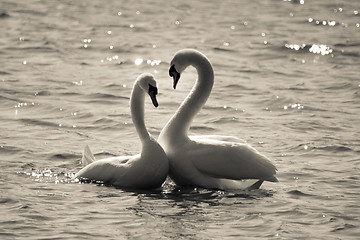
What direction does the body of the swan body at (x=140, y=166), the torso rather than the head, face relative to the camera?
to the viewer's right

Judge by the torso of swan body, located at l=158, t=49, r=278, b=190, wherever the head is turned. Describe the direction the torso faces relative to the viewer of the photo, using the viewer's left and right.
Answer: facing to the left of the viewer

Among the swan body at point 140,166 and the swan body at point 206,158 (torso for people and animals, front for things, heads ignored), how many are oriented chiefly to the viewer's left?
1

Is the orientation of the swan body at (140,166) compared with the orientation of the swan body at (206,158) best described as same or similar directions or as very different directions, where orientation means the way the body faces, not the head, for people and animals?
very different directions

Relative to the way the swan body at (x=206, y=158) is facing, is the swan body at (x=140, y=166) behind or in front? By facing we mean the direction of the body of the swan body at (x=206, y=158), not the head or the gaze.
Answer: in front

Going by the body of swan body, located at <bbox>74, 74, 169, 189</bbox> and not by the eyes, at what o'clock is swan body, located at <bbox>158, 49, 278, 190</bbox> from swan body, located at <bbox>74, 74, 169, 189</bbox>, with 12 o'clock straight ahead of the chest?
swan body, located at <bbox>158, 49, 278, 190</bbox> is roughly at 12 o'clock from swan body, located at <bbox>74, 74, 169, 189</bbox>.
